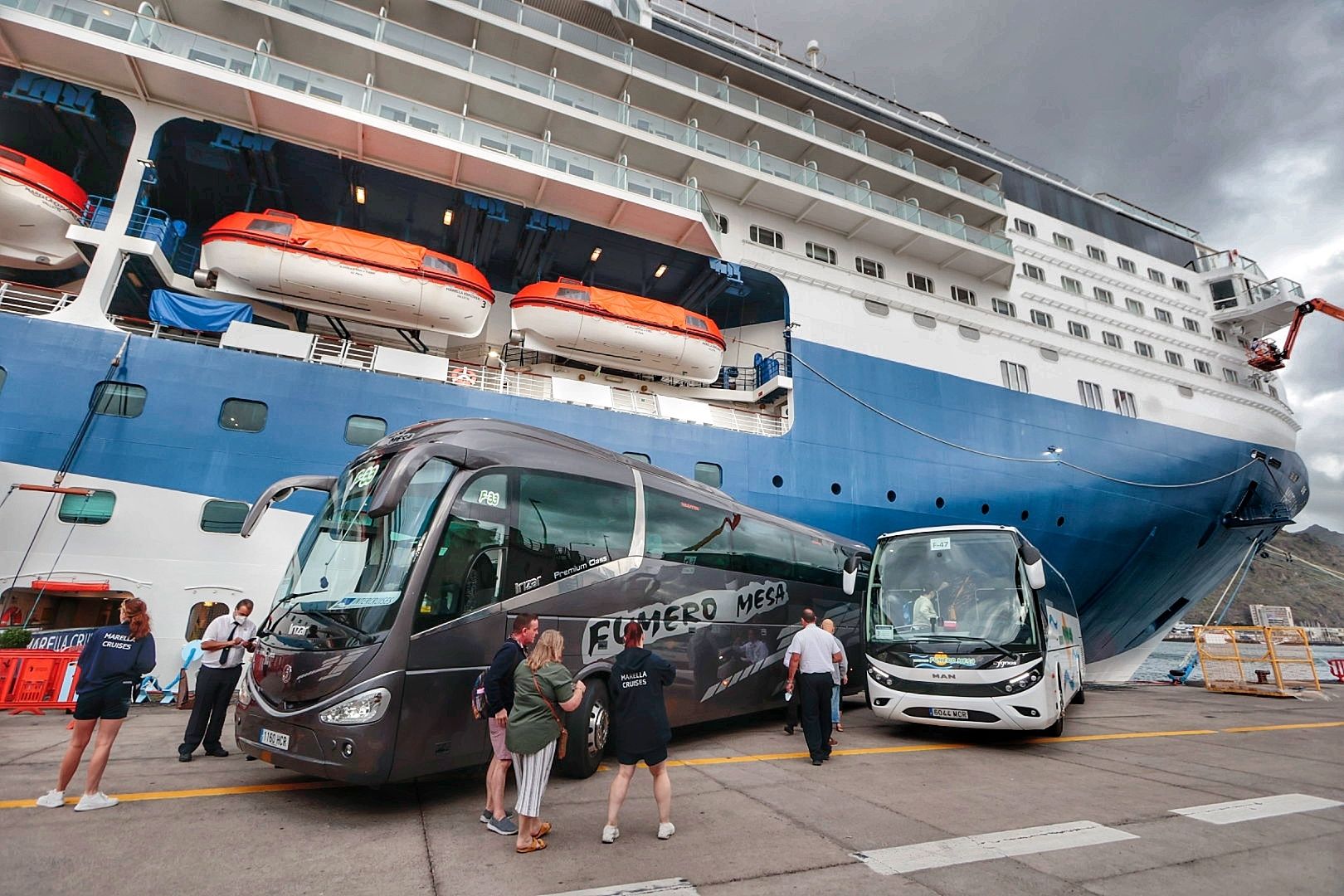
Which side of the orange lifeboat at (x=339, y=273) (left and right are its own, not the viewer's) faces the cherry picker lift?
front

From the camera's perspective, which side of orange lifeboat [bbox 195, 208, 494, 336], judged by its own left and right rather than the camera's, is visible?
right

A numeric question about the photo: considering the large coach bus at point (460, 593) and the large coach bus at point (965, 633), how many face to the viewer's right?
0

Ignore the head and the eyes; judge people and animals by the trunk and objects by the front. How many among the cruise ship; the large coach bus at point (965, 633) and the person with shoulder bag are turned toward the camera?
1

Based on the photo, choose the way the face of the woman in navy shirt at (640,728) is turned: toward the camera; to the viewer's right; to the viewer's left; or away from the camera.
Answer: away from the camera

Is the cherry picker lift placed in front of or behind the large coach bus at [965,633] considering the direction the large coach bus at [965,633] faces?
behind

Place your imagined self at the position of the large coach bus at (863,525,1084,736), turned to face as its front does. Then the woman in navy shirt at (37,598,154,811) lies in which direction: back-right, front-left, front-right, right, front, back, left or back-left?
front-right

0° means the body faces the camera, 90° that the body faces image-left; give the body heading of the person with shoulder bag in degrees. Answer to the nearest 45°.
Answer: approximately 225°

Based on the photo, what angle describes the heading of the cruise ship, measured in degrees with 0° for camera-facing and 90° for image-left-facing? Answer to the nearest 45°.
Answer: approximately 225°

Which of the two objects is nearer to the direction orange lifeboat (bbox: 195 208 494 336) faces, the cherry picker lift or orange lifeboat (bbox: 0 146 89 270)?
the cherry picker lift

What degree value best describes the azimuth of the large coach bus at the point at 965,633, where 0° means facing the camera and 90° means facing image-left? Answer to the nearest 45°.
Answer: approximately 0°
